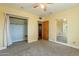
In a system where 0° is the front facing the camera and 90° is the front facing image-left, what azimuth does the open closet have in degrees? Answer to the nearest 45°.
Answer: approximately 315°

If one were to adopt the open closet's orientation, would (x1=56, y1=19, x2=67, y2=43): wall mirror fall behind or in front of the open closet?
in front
